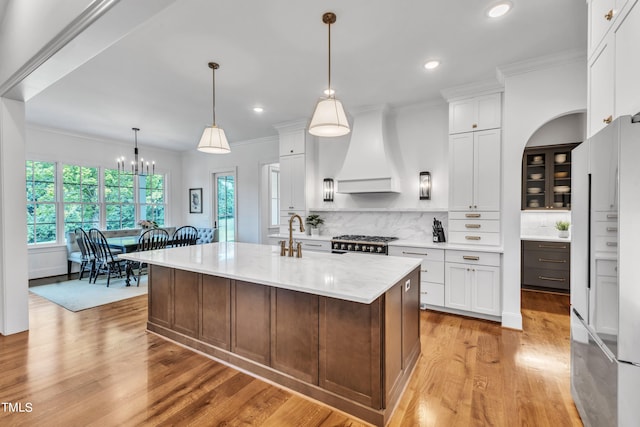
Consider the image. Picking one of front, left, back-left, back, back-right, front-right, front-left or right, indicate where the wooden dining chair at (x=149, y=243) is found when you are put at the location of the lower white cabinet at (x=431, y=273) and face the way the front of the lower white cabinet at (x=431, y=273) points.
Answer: right

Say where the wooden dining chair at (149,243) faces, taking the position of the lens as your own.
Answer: facing away from the viewer and to the left of the viewer

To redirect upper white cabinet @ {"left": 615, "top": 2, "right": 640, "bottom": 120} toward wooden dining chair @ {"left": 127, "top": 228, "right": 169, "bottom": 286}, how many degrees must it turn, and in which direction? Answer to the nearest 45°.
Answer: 0° — it already faces it

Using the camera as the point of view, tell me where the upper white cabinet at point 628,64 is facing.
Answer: facing to the left of the viewer

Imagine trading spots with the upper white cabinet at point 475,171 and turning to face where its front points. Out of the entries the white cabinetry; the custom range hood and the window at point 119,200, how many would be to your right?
3

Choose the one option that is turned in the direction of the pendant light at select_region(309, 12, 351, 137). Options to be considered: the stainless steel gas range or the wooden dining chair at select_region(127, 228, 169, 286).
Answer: the stainless steel gas range

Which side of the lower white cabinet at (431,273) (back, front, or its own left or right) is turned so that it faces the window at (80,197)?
right

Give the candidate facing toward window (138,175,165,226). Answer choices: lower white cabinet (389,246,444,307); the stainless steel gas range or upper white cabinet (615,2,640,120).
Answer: the upper white cabinet

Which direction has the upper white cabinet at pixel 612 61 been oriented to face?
to the viewer's left
